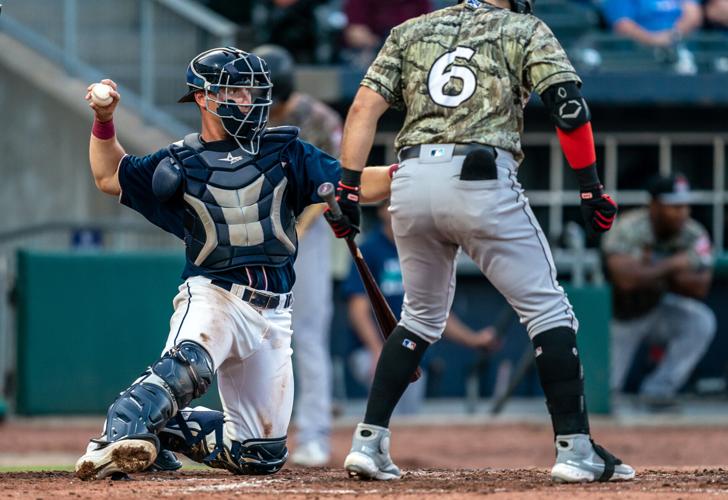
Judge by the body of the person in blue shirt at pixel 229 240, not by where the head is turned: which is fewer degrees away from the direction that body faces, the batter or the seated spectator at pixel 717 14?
the batter

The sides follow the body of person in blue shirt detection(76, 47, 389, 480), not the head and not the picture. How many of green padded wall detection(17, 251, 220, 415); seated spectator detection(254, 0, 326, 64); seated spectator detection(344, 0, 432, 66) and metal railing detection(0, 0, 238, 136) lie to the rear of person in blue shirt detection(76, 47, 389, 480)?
4

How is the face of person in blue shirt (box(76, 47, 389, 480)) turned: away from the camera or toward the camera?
toward the camera

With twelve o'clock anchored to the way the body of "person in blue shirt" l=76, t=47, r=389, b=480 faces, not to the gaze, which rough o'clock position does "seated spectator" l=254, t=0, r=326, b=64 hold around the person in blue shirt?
The seated spectator is roughly at 6 o'clock from the person in blue shirt.

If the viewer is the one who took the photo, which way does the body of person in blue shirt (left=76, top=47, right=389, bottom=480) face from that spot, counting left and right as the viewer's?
facing the viewer

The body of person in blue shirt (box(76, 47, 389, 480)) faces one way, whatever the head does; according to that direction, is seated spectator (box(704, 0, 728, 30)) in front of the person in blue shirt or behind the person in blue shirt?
behind

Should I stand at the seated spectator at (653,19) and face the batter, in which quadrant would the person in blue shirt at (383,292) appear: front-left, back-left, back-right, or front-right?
front-right

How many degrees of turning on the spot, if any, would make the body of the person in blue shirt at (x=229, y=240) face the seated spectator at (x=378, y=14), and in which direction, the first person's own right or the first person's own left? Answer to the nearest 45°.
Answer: approximately 180°

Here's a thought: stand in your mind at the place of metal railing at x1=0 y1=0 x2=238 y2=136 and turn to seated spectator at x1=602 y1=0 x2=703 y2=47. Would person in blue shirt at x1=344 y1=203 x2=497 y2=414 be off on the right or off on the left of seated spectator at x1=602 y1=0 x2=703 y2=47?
right

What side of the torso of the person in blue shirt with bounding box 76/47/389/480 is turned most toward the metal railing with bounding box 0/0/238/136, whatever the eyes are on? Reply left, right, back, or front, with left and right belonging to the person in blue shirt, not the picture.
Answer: back
